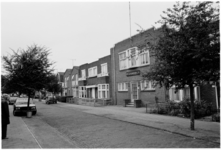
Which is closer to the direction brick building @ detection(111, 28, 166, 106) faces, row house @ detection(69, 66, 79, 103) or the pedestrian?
the pedestrian

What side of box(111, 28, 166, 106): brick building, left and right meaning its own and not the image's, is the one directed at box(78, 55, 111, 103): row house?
right

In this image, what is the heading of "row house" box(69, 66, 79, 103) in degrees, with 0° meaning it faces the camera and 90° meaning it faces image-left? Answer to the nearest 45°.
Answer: approximately 45°

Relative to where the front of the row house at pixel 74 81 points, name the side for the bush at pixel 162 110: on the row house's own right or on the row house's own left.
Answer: on the row house's own left

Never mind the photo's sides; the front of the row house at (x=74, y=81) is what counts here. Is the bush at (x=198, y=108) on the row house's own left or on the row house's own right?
on the row house's own left

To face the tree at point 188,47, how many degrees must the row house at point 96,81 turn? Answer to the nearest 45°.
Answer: approximately 45° to its left

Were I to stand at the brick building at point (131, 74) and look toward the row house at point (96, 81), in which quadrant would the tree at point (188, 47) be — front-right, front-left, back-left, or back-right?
back-left

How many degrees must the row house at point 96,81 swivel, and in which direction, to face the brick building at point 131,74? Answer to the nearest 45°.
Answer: approximately 45° to its left
